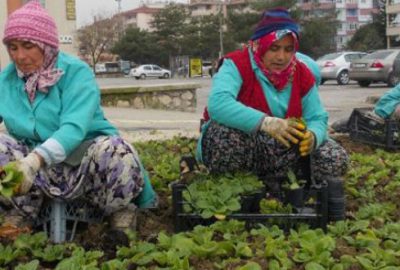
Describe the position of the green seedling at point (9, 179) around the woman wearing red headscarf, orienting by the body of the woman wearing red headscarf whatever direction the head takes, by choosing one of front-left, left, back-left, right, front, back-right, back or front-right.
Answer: right

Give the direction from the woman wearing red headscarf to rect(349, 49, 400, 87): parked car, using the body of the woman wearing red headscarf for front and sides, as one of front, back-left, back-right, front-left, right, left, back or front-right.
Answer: back-left

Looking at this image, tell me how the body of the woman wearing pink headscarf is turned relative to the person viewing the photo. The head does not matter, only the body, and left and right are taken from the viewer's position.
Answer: facing the viewer and to the left of the viewer
